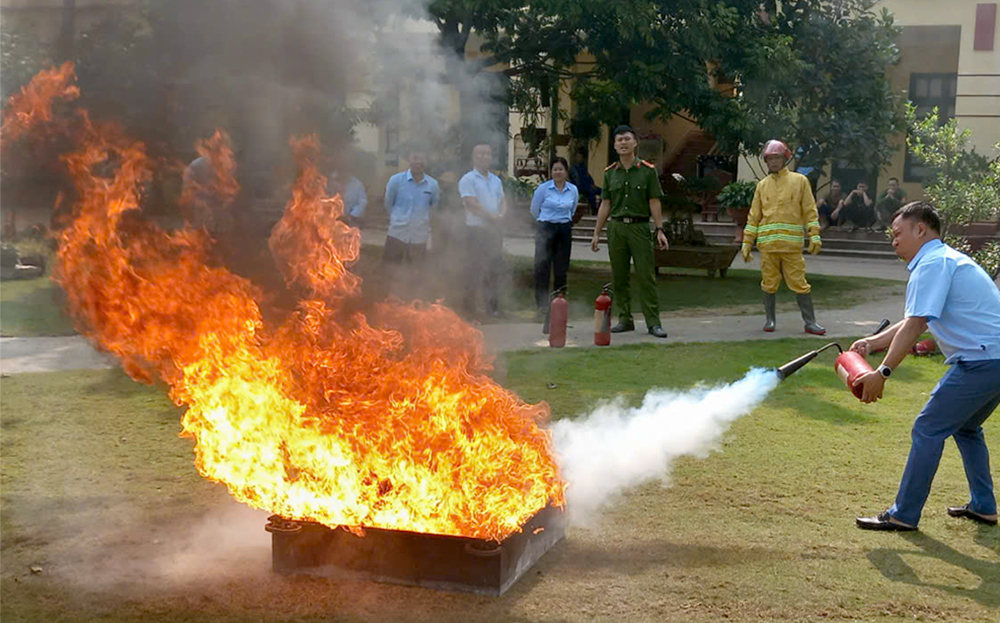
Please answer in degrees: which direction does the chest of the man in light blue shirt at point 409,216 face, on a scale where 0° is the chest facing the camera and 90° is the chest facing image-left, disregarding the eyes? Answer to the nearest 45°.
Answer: approximately 0°

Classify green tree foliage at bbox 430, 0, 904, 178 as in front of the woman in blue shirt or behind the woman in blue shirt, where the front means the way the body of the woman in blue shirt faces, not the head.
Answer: behind

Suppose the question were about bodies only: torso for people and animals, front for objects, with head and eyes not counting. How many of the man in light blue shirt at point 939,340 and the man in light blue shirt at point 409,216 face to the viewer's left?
1

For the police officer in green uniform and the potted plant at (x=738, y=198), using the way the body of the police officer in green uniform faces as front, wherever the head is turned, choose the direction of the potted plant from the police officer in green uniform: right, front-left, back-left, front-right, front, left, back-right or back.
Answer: back

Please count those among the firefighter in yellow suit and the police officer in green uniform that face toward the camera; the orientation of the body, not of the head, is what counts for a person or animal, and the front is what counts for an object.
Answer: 2

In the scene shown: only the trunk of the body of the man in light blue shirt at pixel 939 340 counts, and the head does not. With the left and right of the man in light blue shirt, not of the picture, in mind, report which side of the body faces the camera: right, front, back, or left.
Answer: left

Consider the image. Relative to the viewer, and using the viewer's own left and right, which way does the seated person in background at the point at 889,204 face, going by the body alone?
facing the viewer and to the left of the viewer

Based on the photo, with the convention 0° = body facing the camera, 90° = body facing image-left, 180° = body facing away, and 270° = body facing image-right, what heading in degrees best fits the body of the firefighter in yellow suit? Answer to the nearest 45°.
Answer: approximately 0°
